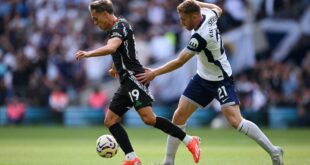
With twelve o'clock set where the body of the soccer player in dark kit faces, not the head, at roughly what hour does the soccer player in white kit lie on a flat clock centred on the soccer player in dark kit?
The soccer player in white kit is roughly at 6 o'clock from the soccer player in dark kit.

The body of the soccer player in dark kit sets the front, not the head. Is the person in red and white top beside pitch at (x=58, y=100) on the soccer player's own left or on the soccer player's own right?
on the soccer player's own right

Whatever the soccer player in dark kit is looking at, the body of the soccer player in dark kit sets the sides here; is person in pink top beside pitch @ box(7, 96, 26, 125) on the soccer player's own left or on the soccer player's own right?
on the soccer player's own right

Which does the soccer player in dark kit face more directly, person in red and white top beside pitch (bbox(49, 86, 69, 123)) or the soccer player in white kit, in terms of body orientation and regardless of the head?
the person in red and white top beside pitch

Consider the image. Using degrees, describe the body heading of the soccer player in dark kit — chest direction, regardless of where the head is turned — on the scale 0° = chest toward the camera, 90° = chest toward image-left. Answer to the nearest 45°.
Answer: approximately 90°
